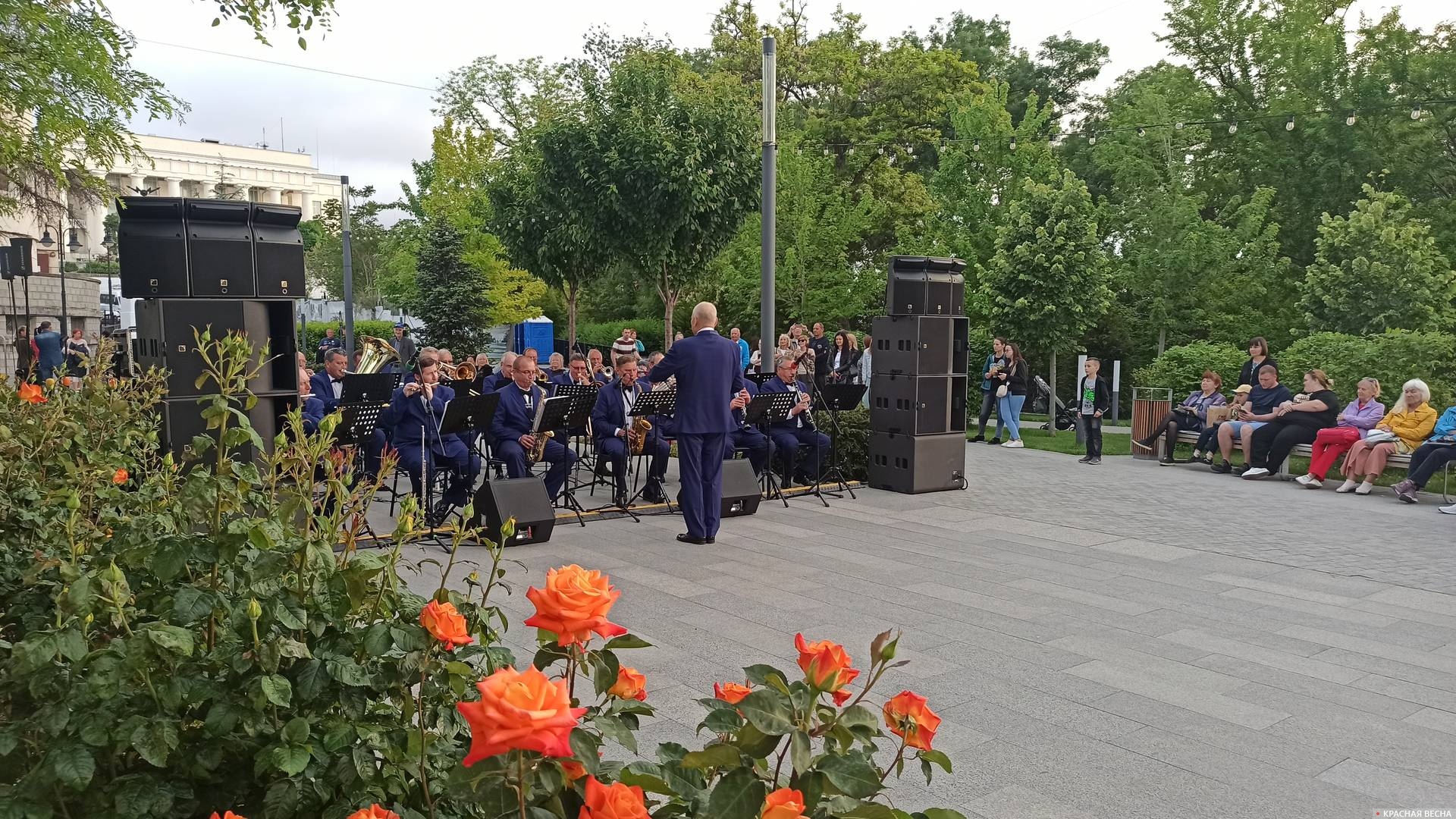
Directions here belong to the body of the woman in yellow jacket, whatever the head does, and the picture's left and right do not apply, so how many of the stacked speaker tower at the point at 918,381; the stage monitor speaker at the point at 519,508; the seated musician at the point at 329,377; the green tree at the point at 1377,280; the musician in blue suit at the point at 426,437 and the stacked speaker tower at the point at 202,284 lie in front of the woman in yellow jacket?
5

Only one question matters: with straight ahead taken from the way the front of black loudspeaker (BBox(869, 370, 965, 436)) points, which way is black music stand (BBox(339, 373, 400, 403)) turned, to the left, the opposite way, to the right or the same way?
the opposite way

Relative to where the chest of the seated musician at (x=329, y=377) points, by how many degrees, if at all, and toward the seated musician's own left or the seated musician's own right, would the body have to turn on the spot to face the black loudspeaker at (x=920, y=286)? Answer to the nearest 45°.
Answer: approximately 45° to the seated musician's own left

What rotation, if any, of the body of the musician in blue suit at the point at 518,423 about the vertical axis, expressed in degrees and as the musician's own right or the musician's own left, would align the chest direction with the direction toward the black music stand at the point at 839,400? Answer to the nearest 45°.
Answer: approximately 45° to the musician's own left

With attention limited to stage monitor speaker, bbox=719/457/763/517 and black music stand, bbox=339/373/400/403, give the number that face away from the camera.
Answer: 2

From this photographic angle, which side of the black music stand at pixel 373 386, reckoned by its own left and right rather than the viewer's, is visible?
back

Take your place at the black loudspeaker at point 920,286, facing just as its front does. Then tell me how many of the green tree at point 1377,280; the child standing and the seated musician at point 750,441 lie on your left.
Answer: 2

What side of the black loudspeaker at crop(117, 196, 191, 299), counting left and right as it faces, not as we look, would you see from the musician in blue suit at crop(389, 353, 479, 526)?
left

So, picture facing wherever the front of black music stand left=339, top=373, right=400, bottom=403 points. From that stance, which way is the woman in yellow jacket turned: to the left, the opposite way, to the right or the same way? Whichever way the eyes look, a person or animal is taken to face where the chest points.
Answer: to the left

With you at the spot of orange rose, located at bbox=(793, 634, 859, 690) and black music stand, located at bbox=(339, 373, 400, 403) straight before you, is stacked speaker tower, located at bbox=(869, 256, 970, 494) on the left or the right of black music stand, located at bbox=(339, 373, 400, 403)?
right

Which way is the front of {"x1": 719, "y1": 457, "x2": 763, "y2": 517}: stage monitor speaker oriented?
away from the camera
